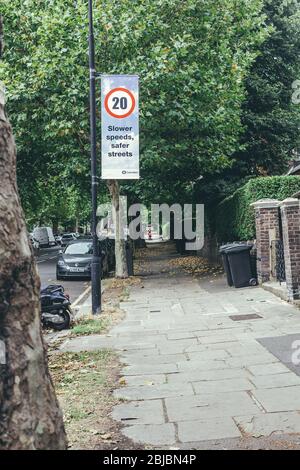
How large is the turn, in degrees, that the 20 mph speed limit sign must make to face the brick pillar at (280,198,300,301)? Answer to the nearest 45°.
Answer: approximately 90° to its left

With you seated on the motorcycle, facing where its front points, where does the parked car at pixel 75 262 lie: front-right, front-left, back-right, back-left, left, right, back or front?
front-right

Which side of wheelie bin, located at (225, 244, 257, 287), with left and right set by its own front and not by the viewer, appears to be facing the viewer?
left

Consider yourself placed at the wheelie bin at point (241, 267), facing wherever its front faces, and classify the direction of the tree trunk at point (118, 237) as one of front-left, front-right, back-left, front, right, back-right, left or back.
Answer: front-right

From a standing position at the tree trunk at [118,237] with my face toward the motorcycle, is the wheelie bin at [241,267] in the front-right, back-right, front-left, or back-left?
front-left

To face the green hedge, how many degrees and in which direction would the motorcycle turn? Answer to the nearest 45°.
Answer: approximately 90° to its right

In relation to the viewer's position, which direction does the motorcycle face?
facing away from the viewer and to the left of the viewer

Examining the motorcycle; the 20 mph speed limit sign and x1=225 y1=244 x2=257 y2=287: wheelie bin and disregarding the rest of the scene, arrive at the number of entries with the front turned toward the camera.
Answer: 1

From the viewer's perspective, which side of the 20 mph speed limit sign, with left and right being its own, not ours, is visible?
front

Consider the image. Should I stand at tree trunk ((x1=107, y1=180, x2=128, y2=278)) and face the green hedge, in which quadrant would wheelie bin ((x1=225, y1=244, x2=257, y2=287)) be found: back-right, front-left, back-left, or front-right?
front-right
